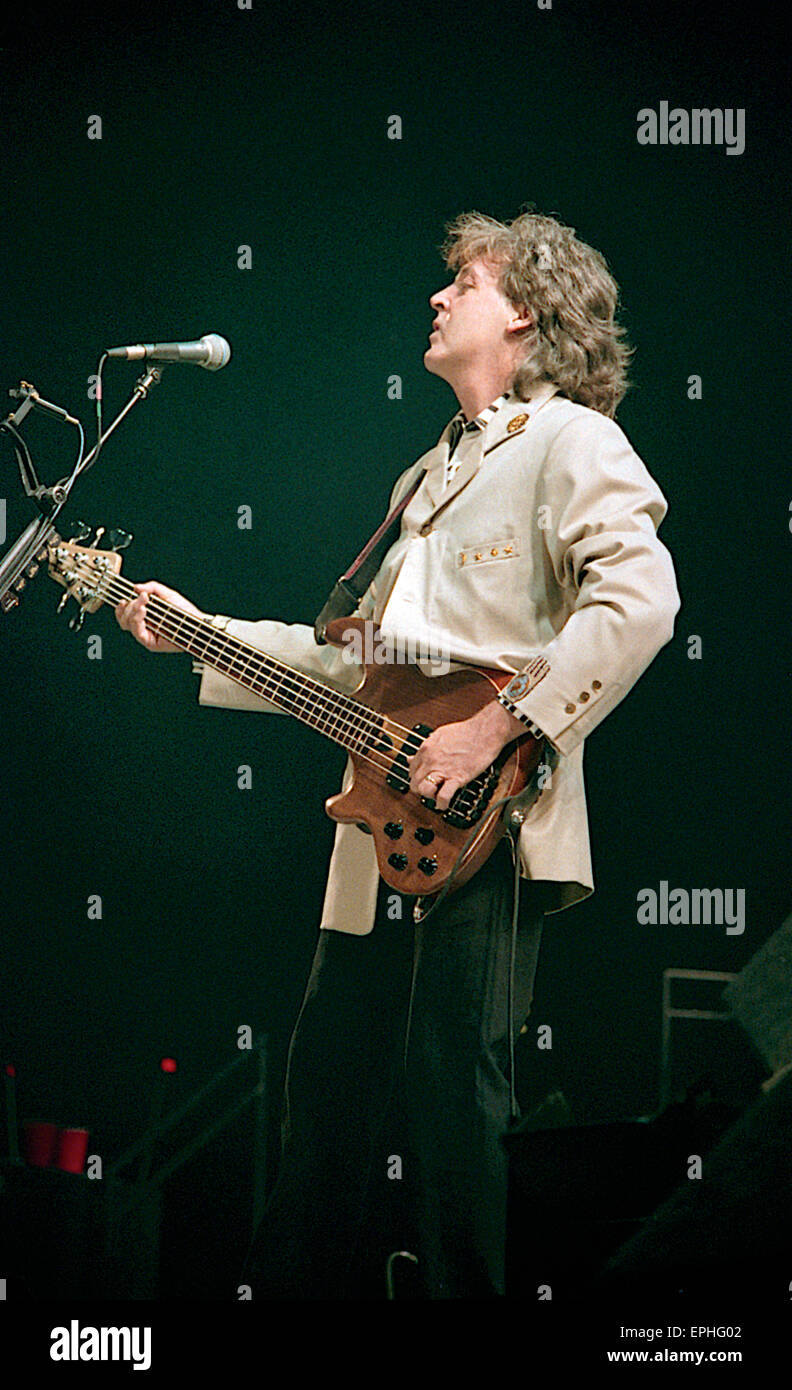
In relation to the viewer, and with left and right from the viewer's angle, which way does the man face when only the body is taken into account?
facing the viewer and to the left of the viewer

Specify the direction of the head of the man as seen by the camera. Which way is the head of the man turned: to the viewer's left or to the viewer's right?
to the viewer's left

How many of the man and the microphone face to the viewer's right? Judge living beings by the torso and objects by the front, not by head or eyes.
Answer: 1

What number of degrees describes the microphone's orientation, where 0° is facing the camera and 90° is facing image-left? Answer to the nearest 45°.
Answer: approximately 270°
